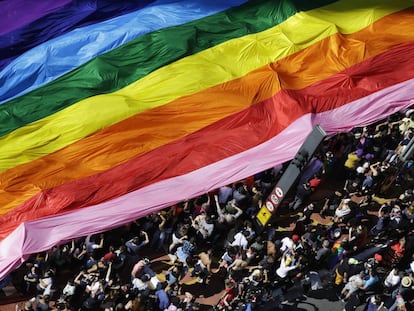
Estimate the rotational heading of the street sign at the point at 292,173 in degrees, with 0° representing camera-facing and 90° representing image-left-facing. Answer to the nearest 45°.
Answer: approximately 0°
